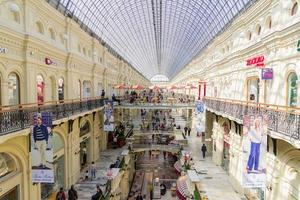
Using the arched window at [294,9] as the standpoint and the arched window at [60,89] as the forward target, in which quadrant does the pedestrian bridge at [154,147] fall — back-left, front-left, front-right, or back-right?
front-right

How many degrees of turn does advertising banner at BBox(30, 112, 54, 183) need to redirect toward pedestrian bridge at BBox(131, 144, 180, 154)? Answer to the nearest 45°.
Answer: approximately 135° to its left

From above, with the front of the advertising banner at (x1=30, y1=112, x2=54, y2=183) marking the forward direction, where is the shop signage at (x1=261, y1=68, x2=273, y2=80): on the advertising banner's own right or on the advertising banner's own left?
on the advertising banner's own left

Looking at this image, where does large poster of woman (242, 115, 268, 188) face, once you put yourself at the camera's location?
facing the viewer

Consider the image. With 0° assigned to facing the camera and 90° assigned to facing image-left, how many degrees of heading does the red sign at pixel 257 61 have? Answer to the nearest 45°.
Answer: approximately 45°

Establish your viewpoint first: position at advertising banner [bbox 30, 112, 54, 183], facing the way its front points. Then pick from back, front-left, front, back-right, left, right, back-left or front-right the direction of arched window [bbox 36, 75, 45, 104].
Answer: back
